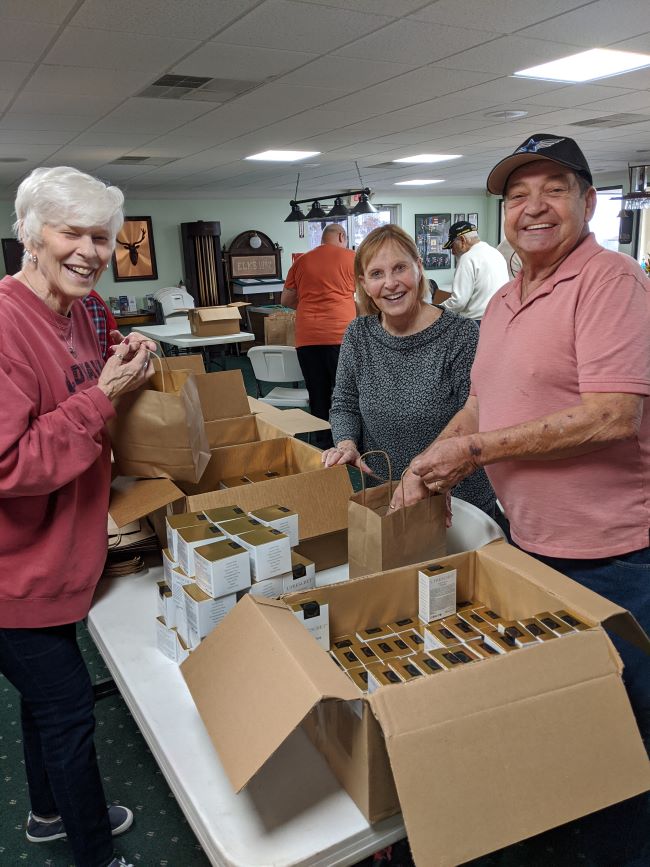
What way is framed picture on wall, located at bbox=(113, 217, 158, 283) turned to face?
toward the camera

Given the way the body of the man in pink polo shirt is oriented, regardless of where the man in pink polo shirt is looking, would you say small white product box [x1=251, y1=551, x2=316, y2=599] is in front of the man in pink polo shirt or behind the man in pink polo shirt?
in front

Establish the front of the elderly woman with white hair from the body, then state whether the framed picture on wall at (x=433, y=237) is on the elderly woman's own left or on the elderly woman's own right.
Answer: on the elderly woman's own left

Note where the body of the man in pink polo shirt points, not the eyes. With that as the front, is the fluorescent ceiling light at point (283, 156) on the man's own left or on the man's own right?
on the man's own right

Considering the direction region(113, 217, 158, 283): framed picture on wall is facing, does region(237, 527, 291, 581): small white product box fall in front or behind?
in front

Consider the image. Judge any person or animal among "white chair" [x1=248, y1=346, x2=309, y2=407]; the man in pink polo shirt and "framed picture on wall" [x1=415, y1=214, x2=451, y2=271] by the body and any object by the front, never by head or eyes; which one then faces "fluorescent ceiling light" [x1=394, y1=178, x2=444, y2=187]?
the framed picture on wall

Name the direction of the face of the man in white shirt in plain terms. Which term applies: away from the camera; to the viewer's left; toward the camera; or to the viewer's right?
to the viewer's left

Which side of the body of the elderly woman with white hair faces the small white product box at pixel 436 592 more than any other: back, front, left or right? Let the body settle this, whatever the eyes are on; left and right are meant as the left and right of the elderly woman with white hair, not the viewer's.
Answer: front

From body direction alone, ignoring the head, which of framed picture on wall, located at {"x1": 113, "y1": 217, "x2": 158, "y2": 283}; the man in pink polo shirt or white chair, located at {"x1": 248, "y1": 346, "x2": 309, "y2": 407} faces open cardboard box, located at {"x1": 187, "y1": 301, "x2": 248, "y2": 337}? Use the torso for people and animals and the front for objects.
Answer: the framed picture on wall

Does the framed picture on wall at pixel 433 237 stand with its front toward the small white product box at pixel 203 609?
yes

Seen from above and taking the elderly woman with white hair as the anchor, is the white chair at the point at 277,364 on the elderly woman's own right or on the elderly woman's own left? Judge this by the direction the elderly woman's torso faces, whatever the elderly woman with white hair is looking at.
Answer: on the elderly woman's own left

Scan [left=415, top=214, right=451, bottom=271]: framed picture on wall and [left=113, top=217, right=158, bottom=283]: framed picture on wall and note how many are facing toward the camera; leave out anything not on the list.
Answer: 2

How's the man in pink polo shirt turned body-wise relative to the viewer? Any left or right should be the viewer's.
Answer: facing the viewer and to the left of the viewer

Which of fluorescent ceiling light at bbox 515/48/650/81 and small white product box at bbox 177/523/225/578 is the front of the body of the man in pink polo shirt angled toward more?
the small white product box
